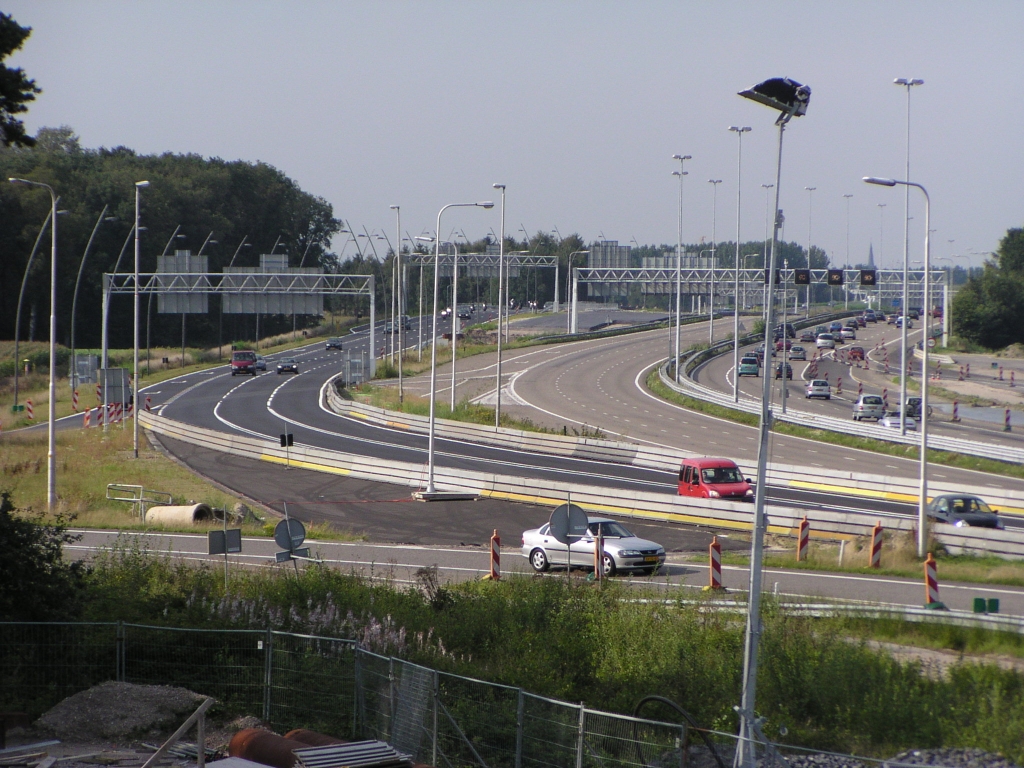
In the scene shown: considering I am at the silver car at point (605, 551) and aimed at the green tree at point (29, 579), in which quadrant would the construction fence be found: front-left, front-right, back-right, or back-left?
front-left

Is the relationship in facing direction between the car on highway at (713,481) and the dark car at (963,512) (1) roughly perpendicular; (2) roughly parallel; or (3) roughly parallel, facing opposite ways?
roughly parallel

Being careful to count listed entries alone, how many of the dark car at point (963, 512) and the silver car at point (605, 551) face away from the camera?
0

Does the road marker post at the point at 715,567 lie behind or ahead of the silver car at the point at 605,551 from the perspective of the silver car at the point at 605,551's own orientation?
ahead

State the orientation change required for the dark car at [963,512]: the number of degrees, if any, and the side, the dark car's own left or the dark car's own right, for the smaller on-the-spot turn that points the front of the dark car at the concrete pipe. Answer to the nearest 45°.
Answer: approximately 135° to the dark car's own right

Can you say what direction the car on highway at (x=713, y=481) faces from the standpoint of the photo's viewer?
facing the viewer and to the right of the viewer

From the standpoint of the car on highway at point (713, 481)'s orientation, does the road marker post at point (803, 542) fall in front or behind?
in front

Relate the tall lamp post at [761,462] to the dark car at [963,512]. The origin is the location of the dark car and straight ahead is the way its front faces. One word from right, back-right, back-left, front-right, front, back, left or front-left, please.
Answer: front-right

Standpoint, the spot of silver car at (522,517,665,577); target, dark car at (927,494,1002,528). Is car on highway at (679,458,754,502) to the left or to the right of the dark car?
left

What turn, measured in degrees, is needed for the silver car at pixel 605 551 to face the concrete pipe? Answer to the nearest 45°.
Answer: approximately 180°

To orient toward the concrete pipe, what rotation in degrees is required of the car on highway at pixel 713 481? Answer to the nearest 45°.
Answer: approximately 135° to its right

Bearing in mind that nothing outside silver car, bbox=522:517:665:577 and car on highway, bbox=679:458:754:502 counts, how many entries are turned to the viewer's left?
0
